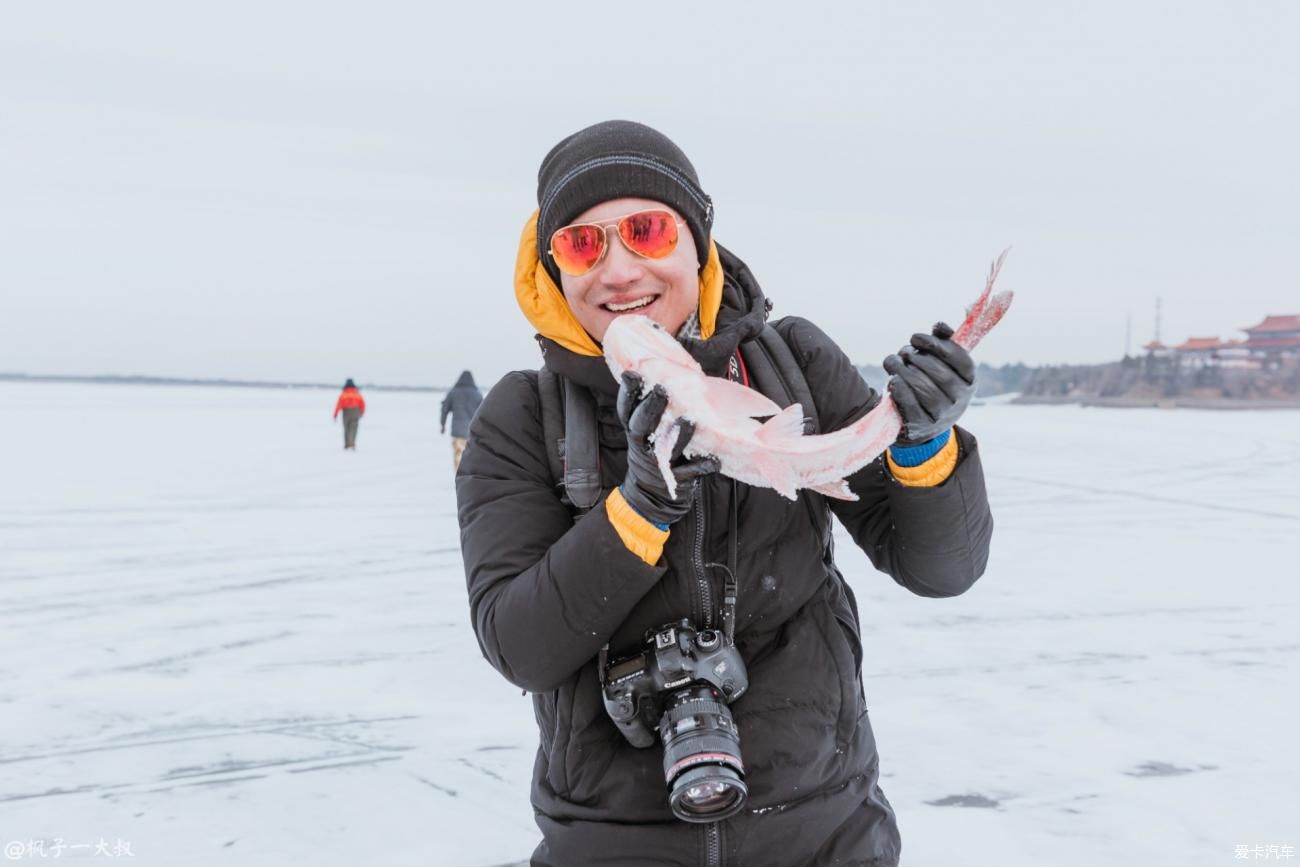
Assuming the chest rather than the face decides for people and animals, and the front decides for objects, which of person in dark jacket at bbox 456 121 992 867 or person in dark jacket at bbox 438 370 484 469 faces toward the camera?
person in dark jacket at bbox 456 121 992 867

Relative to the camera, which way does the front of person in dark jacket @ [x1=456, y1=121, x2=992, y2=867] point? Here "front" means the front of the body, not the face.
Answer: toward the camera

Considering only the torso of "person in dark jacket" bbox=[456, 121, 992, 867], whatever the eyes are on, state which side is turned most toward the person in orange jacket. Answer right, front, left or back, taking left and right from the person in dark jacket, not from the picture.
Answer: back

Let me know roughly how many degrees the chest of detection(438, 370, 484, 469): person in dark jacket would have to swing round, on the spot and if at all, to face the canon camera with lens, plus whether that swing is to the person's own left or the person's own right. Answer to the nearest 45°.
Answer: approximately 180°

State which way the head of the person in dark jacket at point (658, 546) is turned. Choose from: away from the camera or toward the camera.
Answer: toward the camera

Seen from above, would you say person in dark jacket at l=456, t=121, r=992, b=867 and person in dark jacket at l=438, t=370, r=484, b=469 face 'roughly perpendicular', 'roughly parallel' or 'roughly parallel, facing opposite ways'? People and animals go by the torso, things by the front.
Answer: roughly parallel, facing opposite ways

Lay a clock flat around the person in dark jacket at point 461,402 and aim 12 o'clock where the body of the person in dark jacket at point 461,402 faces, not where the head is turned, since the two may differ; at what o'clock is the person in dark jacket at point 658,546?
the person in dark jacket at point 658,546 is roughly at 6 o'clock from the person in dark jacket at point 461,402.

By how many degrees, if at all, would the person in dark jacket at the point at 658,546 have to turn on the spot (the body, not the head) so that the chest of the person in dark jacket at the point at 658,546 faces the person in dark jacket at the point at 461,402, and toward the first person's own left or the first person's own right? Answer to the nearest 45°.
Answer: approximately 180°

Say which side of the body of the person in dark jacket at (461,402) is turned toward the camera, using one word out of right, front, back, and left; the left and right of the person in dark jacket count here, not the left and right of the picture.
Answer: back

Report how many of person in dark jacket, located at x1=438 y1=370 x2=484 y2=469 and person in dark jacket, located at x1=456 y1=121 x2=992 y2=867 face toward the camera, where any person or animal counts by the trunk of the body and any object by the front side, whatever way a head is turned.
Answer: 1

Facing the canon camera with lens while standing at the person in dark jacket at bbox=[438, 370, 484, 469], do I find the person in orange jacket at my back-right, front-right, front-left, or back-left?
back-right
